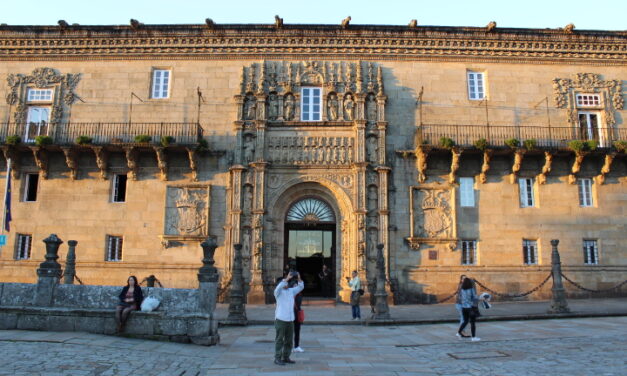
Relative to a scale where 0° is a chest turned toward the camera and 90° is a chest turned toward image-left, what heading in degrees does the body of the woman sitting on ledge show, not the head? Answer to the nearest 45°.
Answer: approximately 45°

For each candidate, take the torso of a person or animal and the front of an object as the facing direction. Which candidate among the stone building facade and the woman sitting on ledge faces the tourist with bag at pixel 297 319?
the stone building facade

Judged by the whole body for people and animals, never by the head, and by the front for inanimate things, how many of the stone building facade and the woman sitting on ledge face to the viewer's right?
0

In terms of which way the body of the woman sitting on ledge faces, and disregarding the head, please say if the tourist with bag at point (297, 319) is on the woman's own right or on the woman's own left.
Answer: on the woman's own left

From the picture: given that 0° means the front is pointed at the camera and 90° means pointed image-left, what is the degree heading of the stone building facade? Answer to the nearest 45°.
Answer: approximately 0°

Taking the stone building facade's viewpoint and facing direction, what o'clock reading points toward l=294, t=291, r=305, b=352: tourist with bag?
The tourist with bag is roughly at 12 o'clock from the stone building facade.

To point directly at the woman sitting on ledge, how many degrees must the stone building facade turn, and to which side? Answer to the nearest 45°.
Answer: approximately 45° to its right

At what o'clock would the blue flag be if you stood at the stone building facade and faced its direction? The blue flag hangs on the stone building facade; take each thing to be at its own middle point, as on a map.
The blue flag is roughly at 3 o'clock from the stone building facade.

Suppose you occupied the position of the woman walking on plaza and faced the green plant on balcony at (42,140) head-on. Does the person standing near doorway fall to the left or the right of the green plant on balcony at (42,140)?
right

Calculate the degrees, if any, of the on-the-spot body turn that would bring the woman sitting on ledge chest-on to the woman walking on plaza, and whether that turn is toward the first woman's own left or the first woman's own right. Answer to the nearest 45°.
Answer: approximately 135° to the first woman's own left

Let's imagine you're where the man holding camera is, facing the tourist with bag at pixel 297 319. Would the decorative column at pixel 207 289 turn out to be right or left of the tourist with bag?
left

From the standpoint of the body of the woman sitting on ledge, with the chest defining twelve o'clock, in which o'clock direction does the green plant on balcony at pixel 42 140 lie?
The green plant on balcony is roughly at 4 o'clock from the woman sitting on ledge.

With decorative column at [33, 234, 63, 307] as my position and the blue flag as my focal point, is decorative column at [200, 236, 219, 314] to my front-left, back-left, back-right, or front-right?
back-right

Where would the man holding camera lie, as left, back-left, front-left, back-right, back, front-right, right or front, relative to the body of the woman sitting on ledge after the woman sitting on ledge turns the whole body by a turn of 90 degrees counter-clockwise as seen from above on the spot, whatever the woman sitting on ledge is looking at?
front
